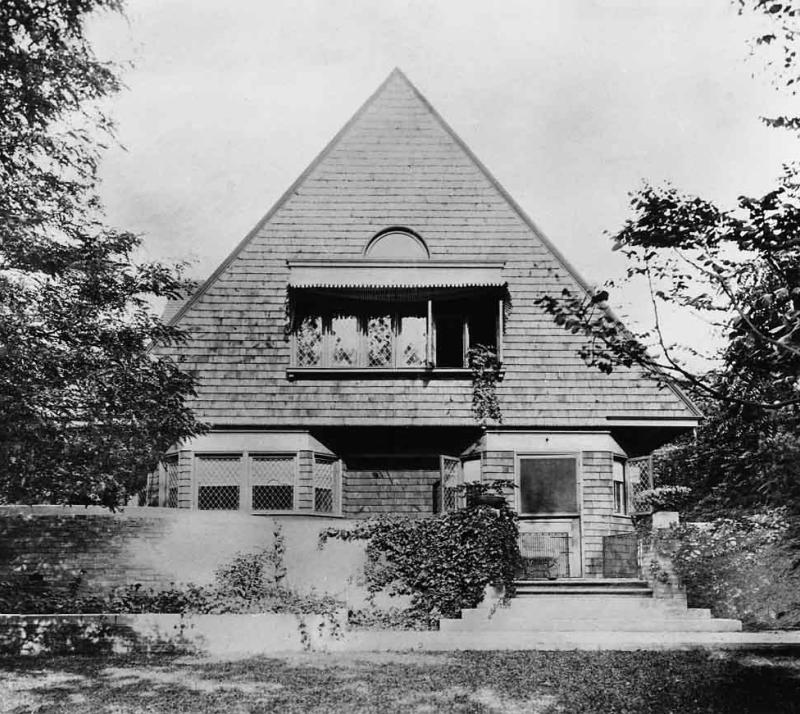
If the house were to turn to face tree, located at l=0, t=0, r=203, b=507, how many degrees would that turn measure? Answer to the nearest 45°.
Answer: approximately 45° to its right

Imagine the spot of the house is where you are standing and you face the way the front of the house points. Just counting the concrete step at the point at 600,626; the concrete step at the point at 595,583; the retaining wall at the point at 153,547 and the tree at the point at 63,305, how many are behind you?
0

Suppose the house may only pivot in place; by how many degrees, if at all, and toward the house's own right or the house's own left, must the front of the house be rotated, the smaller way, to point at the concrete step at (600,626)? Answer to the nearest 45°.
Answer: approximately 45° to the house's own left

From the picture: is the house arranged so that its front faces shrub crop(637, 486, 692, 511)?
no

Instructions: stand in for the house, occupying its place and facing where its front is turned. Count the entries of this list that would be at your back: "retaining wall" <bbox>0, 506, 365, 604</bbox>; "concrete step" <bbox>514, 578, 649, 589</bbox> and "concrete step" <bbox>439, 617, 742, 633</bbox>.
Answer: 0

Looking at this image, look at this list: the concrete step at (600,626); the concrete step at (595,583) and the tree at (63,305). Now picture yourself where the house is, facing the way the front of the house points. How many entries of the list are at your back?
0

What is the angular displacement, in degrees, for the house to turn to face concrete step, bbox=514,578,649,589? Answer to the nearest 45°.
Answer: approximately 45° to its left

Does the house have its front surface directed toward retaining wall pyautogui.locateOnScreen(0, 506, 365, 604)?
no

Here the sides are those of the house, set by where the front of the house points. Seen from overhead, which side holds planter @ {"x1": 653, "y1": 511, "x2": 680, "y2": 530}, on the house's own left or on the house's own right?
on the house's own left

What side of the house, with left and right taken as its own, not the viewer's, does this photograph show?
front

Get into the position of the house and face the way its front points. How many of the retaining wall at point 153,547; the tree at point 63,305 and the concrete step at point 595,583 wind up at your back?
0

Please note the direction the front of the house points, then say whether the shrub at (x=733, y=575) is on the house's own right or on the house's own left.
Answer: on the house's own left
